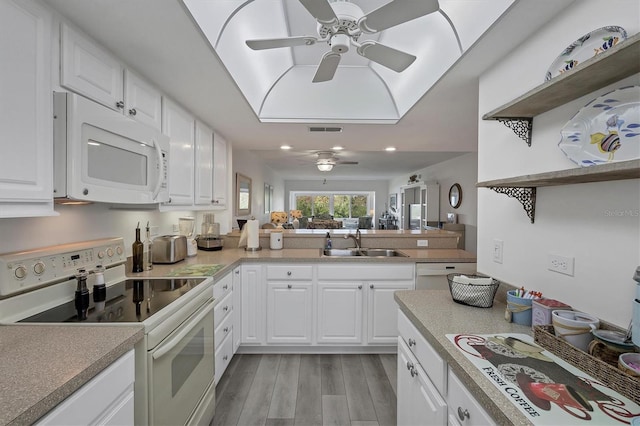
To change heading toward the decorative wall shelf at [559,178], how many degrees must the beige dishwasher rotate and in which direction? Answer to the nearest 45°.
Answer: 0° — it already faces it

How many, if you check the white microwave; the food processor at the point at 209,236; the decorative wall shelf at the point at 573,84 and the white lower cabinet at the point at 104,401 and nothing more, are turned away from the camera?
0

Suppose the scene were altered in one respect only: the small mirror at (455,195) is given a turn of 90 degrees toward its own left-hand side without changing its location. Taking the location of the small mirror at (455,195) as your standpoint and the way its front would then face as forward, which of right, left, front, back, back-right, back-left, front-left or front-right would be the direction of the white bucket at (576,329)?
front-right

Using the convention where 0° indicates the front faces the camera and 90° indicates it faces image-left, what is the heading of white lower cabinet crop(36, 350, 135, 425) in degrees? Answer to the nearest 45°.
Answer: approximately 315°

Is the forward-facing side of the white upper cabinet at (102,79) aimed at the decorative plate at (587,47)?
yes

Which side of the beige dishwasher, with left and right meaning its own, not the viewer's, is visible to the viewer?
front

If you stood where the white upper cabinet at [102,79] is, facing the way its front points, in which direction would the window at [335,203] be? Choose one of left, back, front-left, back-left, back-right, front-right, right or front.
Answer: left

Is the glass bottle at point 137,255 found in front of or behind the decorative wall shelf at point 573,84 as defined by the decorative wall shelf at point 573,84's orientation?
in front

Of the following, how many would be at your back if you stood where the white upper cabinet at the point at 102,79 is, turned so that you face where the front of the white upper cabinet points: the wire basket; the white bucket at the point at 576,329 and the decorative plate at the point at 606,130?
0

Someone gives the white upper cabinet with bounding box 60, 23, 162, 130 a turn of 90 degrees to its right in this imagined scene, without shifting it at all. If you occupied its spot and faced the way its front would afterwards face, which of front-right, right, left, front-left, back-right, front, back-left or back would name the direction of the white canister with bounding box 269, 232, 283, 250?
back

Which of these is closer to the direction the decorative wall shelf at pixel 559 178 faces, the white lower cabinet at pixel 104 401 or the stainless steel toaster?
the white lower cabinet

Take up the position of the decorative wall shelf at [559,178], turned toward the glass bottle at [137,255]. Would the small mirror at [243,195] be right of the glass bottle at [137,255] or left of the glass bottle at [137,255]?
right

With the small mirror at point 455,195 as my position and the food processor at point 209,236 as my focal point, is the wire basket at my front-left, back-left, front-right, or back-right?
front-left

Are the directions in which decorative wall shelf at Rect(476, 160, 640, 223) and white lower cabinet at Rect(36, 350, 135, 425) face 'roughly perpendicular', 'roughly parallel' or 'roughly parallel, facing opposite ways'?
roughly parallel, facing opposite ways

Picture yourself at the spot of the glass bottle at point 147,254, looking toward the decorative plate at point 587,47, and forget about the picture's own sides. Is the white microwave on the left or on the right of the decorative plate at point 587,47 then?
right

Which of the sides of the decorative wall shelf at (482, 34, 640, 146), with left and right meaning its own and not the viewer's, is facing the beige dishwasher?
right

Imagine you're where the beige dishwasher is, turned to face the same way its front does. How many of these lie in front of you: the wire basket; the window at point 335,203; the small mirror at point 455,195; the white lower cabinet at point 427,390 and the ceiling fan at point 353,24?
3

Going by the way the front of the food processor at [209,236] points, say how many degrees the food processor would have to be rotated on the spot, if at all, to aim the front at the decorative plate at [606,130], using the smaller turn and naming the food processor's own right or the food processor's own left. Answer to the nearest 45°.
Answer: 0° — it already faces it

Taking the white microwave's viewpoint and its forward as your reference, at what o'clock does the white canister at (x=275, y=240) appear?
The white canister is roughly at 9 o'clock from the white microwave.

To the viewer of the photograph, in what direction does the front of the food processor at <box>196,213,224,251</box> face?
facing the viewer and to the right of the viewer

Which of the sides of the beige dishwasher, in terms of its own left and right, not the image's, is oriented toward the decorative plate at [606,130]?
front

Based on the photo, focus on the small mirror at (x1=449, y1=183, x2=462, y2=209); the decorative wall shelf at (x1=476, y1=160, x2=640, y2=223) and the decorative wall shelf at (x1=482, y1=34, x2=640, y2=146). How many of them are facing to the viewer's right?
0
